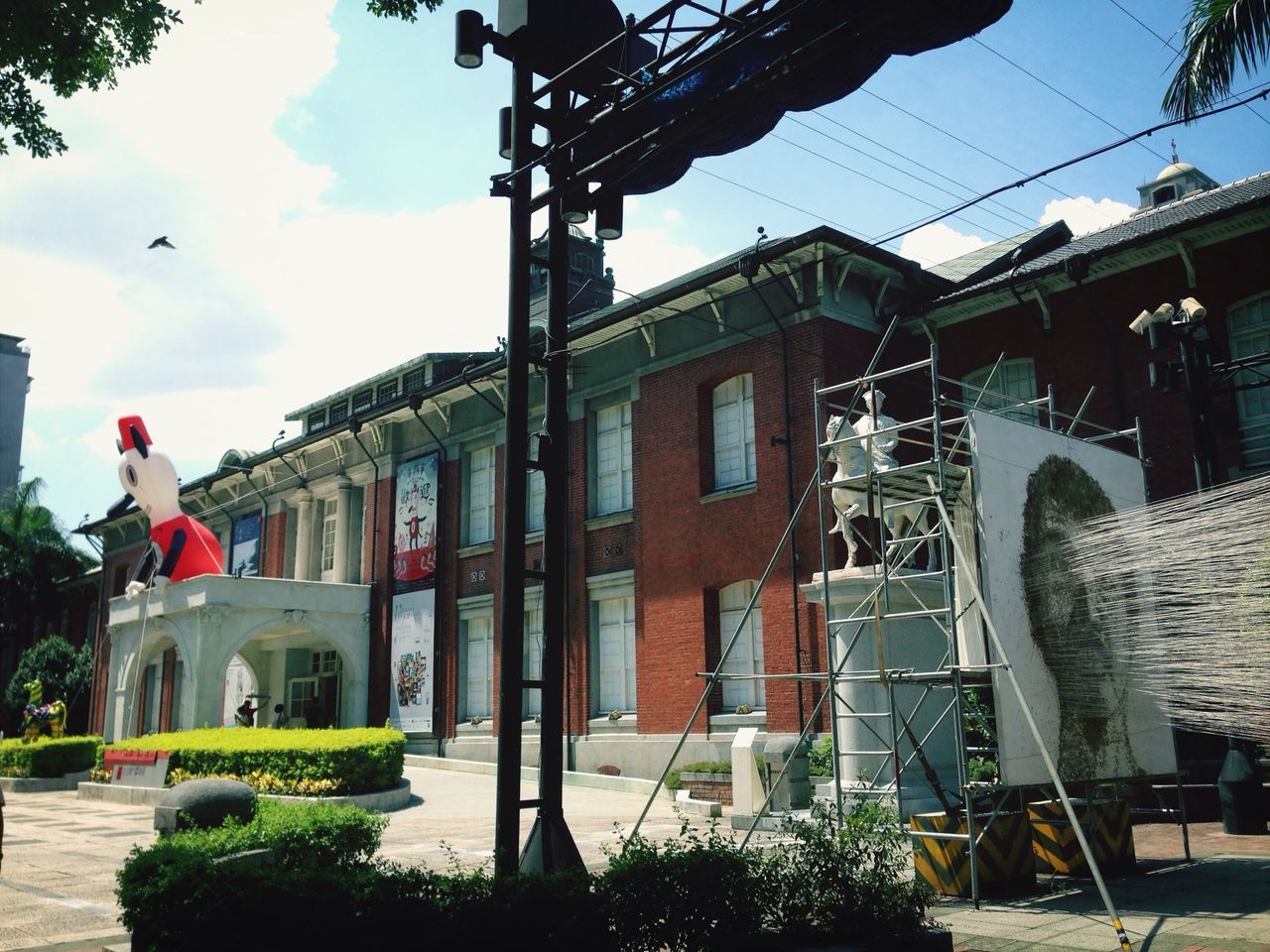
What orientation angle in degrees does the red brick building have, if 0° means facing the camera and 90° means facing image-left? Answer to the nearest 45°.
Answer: approximately 45°

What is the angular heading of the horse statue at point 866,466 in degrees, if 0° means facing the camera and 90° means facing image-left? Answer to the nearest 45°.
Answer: approximately 45°

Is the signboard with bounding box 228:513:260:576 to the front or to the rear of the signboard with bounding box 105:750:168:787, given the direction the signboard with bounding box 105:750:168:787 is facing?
to the rear

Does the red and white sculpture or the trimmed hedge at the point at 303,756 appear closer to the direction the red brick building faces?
the trimmed hedge

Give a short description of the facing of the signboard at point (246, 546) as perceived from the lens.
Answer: facing the viewer and to the left of the viewer

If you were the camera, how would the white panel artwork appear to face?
facing the viewer and to the right of the viewer

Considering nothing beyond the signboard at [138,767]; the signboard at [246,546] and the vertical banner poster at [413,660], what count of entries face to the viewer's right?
0

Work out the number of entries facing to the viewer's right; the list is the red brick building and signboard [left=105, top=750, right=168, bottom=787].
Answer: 0

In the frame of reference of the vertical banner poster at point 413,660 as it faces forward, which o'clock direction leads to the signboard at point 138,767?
The signboard is roughly at 12 o'clock from the vertical banner poster.

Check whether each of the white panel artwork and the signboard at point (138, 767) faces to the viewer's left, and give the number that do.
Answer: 0

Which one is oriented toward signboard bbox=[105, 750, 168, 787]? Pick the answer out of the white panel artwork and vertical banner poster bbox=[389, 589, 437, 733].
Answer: the vertical banner poster

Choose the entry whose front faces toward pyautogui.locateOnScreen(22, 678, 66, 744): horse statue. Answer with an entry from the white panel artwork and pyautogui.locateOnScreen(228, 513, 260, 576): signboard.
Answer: the signboard

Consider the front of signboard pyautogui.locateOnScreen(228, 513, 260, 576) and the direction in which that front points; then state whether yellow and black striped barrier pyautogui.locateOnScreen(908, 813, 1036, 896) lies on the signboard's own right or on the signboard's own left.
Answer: on the signboard's own left

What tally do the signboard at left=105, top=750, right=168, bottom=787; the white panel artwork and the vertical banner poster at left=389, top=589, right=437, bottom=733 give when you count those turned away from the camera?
0

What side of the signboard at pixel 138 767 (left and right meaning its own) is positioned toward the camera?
front

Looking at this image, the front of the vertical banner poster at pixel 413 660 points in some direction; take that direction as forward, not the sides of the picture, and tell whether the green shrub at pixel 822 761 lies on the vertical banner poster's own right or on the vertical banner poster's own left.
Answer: on the vertical banner poster's own left
